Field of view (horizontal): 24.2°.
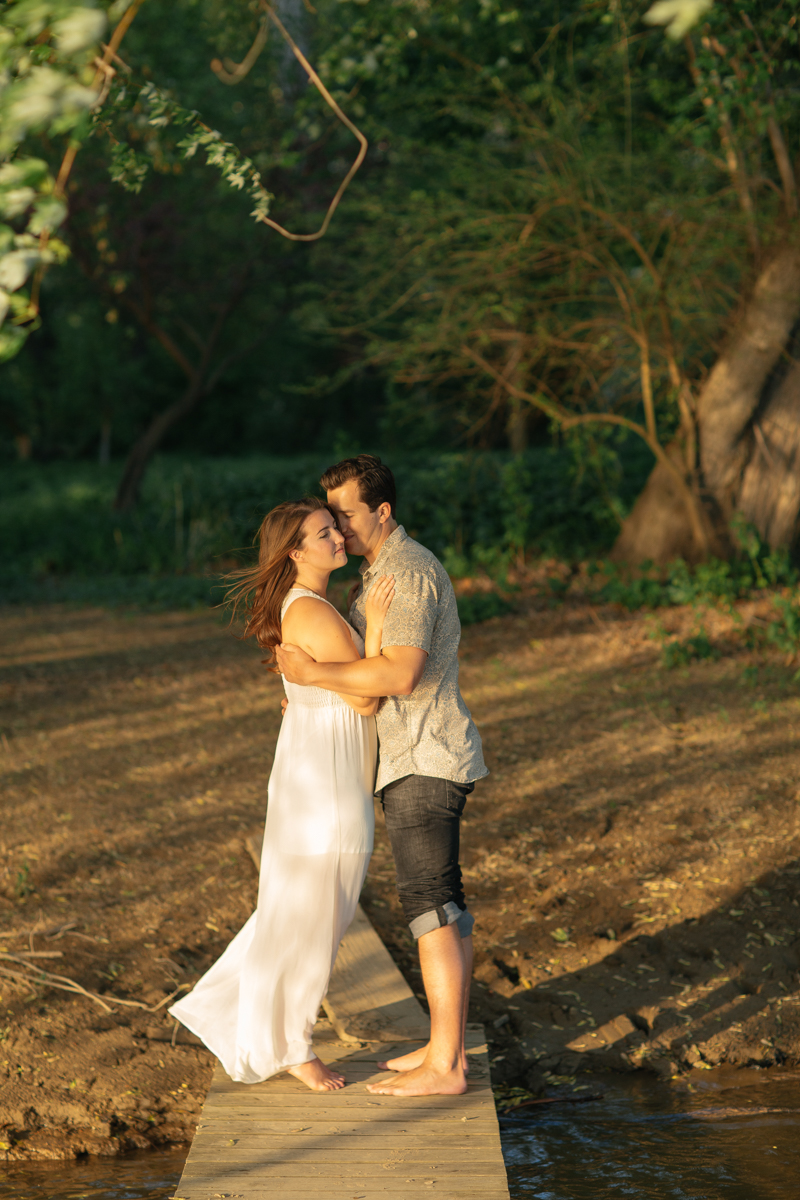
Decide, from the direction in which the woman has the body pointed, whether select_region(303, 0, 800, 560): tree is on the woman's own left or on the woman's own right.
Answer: on the woman's own left

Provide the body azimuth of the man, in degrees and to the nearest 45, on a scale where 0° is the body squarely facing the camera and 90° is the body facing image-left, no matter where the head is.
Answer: approximately 90°

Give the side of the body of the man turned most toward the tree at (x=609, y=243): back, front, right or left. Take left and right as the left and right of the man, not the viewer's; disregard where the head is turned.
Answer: right

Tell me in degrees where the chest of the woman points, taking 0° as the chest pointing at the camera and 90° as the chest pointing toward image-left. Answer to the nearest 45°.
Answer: approximately 270°

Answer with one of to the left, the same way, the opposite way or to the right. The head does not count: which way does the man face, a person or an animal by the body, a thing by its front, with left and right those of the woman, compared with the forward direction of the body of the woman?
the opposite way

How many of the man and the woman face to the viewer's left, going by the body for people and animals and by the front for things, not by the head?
1
